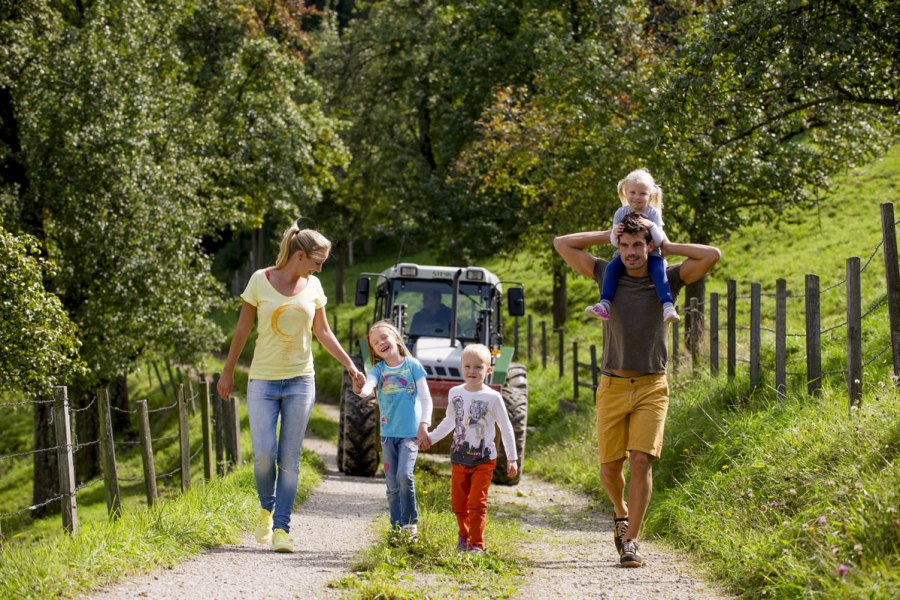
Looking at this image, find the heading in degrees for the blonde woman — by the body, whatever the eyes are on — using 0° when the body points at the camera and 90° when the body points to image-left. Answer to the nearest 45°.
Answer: approximately 0°

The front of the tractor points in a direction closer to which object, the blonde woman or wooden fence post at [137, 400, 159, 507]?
the blonde woman

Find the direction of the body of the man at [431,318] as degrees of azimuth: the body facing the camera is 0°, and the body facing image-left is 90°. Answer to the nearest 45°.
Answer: approximately 0°

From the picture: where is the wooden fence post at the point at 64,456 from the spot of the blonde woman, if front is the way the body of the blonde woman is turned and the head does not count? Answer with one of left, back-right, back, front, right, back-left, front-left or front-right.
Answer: back-right

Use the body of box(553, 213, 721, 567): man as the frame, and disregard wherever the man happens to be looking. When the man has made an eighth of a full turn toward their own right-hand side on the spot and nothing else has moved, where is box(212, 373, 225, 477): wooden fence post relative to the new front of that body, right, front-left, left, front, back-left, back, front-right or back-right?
right

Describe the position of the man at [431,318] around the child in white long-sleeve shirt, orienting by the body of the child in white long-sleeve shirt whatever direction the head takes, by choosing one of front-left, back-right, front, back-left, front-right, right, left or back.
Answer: back

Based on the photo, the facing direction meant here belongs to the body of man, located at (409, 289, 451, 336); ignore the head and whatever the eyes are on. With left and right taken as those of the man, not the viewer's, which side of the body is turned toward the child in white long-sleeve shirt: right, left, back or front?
front

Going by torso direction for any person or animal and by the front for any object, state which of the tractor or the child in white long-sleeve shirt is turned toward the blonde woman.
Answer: the tractor

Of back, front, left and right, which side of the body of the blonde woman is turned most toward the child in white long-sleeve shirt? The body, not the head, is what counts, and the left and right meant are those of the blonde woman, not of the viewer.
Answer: left

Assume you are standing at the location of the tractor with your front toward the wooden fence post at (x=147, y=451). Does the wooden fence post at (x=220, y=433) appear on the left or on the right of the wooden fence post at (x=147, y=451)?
right

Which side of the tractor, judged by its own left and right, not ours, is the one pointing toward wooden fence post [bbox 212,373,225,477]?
right
